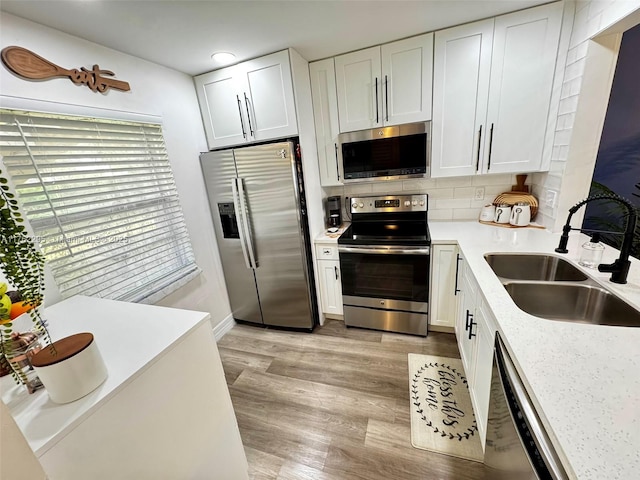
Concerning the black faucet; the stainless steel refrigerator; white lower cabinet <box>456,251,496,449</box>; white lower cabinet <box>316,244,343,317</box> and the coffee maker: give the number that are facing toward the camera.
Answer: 3

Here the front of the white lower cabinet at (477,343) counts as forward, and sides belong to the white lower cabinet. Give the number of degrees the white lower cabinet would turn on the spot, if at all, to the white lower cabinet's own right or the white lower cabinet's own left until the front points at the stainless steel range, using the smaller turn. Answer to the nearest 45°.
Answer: approximately 45° to the white lower cabinet's own right

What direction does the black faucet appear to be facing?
to the viewer's left

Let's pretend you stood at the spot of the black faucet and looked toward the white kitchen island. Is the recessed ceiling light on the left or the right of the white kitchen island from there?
right

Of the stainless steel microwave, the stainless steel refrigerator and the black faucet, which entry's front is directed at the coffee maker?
the black faucet

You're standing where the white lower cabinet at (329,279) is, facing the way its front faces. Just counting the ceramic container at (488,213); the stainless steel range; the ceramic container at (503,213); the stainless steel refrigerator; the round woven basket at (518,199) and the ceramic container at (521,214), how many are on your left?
5

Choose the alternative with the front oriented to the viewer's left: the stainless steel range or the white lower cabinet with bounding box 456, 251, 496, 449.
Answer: the white lower cabinet

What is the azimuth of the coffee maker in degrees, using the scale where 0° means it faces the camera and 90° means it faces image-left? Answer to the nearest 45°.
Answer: approximately 0°

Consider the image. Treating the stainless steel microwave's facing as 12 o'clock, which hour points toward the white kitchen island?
The white kitchen island is roughly at 1 o'clock from the stainless steel microwave.
